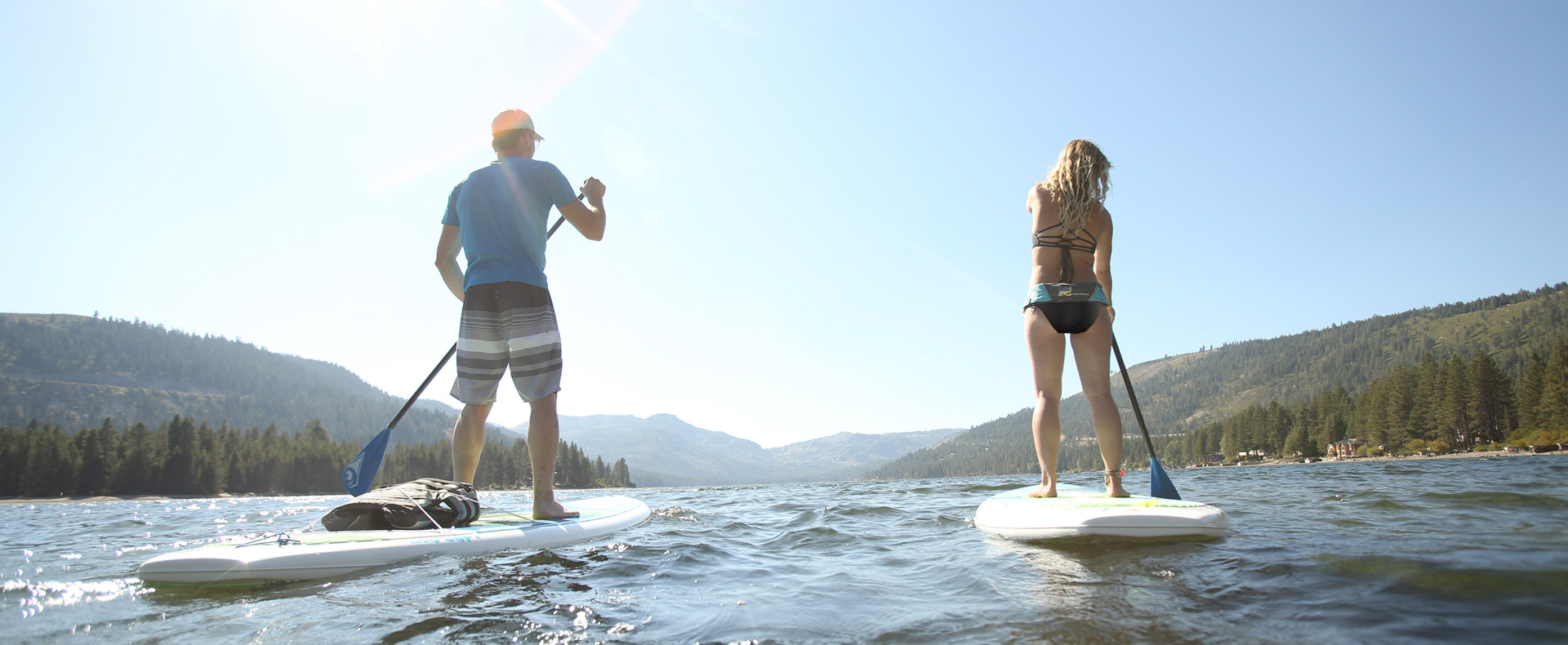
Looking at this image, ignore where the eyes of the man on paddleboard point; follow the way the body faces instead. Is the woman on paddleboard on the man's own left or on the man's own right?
on the man's own right

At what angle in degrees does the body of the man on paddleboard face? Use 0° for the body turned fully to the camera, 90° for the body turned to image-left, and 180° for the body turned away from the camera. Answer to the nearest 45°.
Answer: approximately 225°

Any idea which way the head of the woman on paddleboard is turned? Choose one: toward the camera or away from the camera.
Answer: away from the camera

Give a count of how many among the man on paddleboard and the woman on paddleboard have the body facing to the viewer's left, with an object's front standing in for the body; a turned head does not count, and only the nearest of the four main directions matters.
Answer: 0

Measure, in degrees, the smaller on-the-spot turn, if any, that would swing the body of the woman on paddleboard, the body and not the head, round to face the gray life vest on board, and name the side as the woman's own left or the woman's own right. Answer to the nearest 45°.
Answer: approximately 135° to the woman's own left

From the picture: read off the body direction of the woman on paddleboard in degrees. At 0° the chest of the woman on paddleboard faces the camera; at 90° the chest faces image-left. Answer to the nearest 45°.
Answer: approximately 180°
